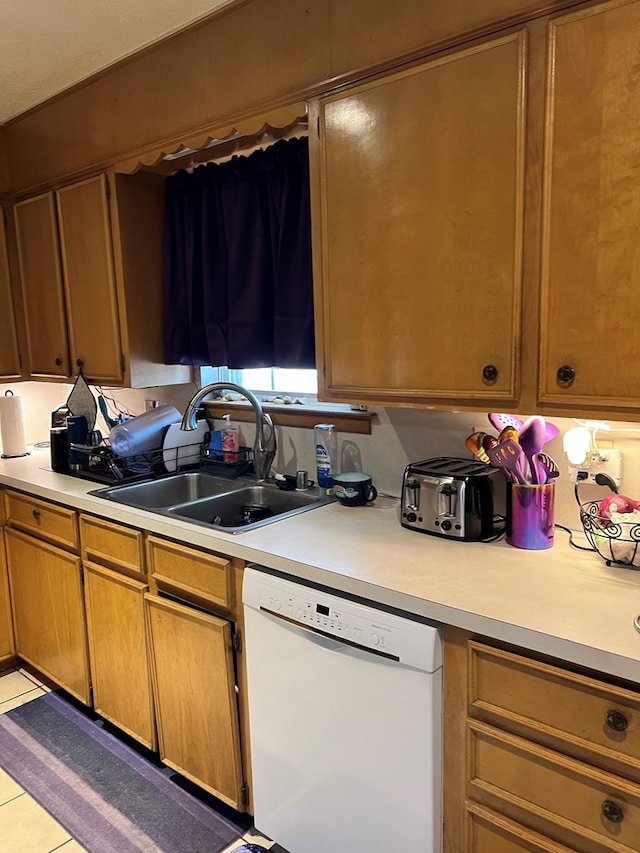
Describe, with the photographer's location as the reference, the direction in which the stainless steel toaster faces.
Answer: facing the viewer and to the left of the viewer

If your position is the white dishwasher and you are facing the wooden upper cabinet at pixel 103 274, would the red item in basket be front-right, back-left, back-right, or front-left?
back-right

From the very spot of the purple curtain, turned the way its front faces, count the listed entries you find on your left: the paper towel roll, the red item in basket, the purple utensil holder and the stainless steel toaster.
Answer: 3

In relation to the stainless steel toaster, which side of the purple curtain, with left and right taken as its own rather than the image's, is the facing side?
left

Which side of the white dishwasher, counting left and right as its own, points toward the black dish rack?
right

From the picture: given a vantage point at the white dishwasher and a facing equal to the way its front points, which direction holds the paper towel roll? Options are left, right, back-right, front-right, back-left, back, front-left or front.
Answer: right

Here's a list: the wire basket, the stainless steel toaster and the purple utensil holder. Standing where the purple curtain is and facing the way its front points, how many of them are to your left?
3

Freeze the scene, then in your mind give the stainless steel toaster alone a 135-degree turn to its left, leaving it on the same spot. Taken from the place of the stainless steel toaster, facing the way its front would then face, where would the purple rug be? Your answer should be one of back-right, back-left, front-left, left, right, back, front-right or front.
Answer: back

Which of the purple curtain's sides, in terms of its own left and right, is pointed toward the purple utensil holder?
left

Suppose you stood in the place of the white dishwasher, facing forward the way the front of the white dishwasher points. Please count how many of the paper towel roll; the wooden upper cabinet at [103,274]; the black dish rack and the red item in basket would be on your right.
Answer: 3

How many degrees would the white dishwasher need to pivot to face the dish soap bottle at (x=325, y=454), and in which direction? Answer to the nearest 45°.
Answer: approximately 135° to its right
